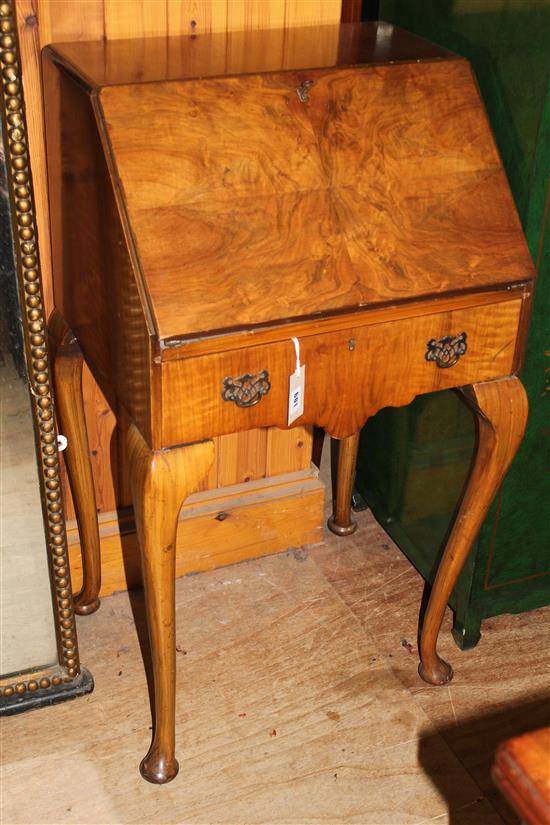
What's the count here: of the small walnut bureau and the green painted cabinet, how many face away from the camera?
0

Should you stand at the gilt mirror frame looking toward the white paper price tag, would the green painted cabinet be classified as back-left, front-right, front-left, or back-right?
front-left

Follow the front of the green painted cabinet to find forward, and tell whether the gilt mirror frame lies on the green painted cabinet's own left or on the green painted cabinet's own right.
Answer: on the green painted cabinet's own right

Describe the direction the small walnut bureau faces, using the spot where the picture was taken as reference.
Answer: facing the viewer and to the right of the viewer

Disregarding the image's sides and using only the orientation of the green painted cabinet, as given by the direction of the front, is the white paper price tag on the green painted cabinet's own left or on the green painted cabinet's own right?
on the green painted cabinet's own right
